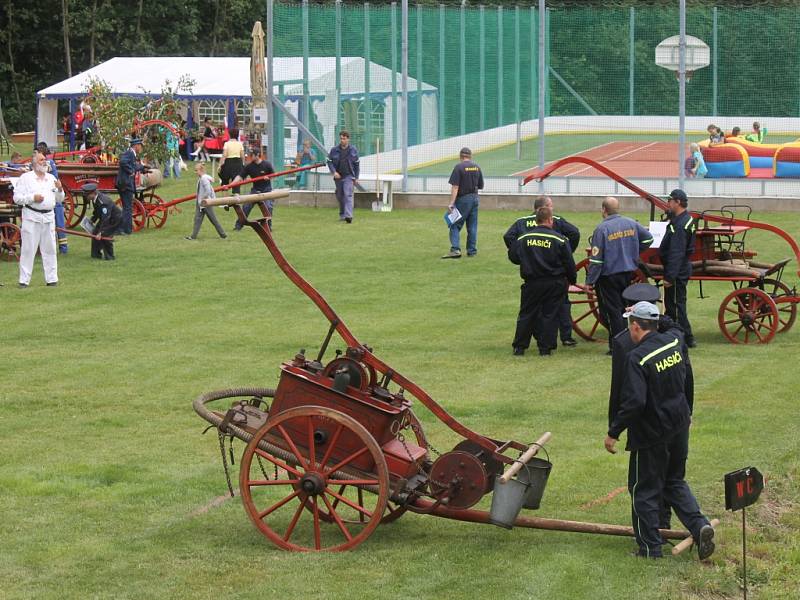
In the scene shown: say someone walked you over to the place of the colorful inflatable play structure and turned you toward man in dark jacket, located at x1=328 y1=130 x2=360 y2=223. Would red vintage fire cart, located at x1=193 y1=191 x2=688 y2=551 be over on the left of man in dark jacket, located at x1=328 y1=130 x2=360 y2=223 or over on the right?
left

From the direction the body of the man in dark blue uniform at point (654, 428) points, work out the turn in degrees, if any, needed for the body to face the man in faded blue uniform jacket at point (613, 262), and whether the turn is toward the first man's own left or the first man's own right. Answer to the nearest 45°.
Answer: approximately 45° to the first man's own right

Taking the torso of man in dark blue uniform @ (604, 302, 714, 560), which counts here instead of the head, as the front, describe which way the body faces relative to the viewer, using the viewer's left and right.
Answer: facing away from the viewer and to the left of the viewer

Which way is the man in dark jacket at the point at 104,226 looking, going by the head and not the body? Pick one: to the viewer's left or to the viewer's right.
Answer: to the viewer's left

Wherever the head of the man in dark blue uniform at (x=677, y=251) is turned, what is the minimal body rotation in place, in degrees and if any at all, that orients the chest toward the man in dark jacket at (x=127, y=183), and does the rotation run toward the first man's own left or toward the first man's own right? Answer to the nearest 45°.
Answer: approximately 45° to the first man's own right

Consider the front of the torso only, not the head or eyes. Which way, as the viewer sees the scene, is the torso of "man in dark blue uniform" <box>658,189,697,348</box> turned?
to the viewer's left

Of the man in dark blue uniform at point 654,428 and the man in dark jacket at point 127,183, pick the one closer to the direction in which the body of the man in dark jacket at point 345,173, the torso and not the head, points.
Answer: the man in dark blue uniform

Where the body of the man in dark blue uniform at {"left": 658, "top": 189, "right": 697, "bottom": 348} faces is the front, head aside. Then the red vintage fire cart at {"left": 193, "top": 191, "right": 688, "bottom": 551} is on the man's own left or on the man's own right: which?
on the man's own left

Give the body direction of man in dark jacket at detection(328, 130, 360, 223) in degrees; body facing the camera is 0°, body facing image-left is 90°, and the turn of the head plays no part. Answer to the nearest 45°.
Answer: approximately 0°

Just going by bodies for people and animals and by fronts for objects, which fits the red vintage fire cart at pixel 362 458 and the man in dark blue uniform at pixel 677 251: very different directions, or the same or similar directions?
very different directions
